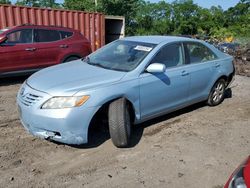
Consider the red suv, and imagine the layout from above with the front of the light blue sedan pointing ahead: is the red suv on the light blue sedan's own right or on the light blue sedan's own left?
on the light blue sedan's own right

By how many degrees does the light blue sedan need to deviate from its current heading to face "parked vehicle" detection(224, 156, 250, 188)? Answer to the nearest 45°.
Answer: approximately 90° to its left

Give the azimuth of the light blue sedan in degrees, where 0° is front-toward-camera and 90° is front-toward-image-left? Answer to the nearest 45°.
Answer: approximately 45°

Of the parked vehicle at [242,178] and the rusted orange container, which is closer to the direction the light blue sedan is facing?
the parked vehicle
